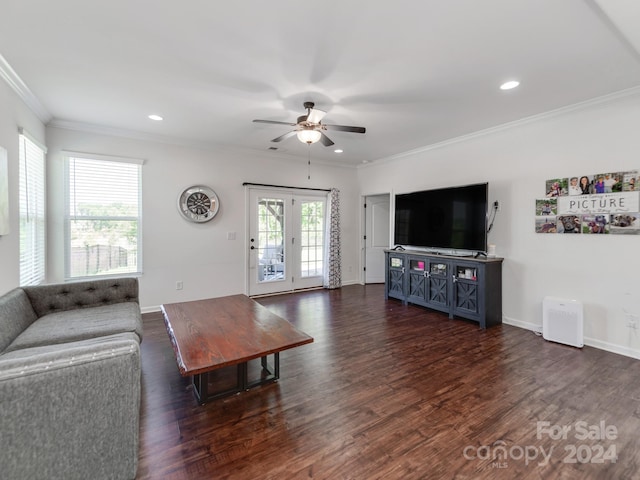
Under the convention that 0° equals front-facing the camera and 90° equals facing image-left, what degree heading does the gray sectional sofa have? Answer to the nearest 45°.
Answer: approximately 270°

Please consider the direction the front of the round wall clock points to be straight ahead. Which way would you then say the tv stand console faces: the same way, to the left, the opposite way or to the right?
to the right

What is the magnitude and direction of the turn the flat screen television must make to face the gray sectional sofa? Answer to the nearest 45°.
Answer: approximately 45° to its left

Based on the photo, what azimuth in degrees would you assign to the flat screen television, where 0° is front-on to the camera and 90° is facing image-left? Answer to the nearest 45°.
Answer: approximately 45°

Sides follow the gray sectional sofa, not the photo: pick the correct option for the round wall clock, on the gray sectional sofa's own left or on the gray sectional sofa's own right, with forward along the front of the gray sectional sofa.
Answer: on the gray sectional sofa's own left

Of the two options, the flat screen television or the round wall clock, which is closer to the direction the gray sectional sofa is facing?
the flat screen television

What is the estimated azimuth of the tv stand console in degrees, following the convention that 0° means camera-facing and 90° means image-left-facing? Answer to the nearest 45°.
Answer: approximately 45°

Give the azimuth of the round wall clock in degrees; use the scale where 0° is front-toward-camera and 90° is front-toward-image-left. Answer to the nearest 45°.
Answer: approximately 0°

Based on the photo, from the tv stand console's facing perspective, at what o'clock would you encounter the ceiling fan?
The ceiling fan is roughly at 12 o'clock from the tv stand console.

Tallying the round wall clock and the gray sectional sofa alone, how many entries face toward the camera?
1
